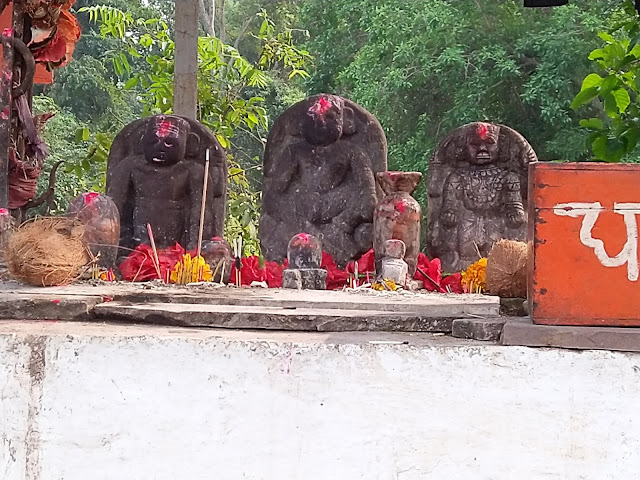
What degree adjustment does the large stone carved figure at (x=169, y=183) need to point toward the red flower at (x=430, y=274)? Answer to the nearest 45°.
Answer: approximately 45° to its left

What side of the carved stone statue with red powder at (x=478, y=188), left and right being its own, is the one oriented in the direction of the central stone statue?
right

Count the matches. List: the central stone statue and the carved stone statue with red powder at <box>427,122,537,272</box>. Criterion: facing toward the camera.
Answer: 2

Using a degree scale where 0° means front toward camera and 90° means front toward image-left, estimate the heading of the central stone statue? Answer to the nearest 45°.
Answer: approximately 0°

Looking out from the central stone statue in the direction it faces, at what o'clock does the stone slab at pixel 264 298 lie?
The stone slab is roughly at 12 o'clock from the central stone statue.

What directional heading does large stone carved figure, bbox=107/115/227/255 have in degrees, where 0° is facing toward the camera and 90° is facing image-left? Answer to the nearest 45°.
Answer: approximately 0°
